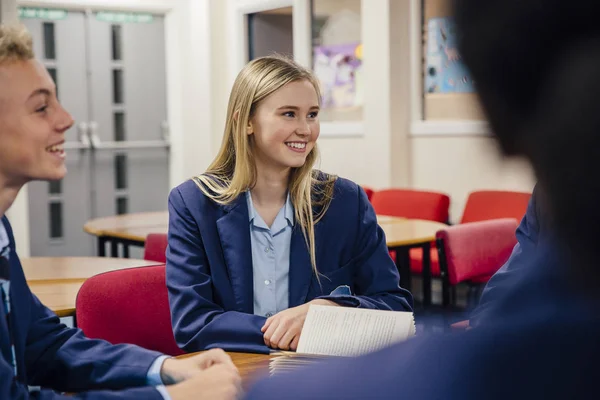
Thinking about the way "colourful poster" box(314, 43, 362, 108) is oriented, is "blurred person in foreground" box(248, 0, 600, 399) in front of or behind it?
in front

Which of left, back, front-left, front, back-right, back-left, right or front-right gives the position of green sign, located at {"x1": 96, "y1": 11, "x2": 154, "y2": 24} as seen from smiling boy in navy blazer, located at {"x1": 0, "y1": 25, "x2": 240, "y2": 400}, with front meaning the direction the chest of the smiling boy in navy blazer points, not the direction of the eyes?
left

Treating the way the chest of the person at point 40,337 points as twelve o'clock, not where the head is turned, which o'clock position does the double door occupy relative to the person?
The double door is roughly at 9 o'clock from the person.

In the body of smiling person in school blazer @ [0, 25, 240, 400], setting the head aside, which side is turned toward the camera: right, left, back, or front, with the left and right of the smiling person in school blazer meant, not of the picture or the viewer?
right

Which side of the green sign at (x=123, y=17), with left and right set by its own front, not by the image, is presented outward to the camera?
front

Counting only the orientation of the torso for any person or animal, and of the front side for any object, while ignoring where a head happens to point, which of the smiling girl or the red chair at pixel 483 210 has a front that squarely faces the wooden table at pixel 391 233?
the red chair

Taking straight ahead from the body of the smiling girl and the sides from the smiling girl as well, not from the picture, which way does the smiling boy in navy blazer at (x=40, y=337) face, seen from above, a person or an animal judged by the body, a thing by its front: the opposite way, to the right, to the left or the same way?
to the left

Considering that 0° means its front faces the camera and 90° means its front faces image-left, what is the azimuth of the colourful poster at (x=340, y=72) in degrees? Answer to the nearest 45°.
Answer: approximately 0°

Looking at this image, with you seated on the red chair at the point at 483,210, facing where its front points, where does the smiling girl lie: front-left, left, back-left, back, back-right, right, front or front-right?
front-left

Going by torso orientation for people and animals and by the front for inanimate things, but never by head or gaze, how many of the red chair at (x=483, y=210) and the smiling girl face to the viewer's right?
0

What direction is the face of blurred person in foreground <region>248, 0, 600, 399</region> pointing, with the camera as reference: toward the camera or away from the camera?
away from the camera

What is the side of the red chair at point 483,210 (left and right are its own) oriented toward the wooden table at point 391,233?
front

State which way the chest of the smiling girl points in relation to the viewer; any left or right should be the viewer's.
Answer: facing the viewer
